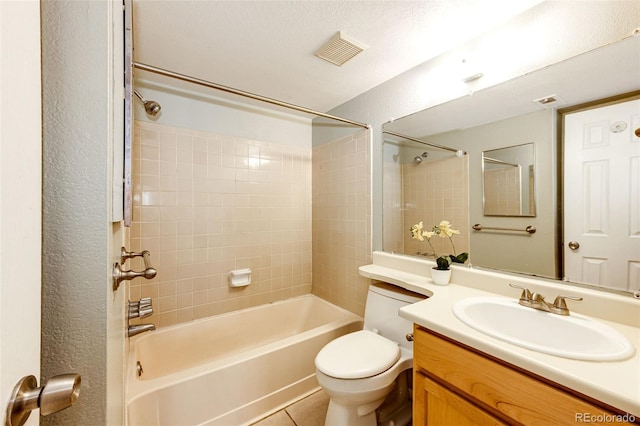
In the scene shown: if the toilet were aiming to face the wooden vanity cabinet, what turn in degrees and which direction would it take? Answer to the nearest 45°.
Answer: approximately 90° to its left

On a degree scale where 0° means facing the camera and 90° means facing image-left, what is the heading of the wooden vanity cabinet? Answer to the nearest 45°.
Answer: approximately 45°

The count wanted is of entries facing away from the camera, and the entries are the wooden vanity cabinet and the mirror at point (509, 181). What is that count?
0

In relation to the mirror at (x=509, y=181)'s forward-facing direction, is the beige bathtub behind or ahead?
ahead

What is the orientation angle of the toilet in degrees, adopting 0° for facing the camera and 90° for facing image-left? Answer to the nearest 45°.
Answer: approximately 45°

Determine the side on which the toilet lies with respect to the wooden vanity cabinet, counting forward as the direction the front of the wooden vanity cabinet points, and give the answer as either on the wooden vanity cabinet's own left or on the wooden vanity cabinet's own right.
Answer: on the wooden vanity cabinet's own right

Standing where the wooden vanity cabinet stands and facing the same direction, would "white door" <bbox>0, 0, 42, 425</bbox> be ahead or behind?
ahead

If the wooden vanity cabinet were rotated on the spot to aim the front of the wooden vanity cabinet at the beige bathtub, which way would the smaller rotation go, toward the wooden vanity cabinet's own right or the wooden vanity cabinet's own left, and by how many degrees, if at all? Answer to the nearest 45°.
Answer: approximately 45° to the wooden vanity cabinet's own right

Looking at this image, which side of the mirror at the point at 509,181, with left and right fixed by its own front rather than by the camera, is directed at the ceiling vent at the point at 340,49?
front
